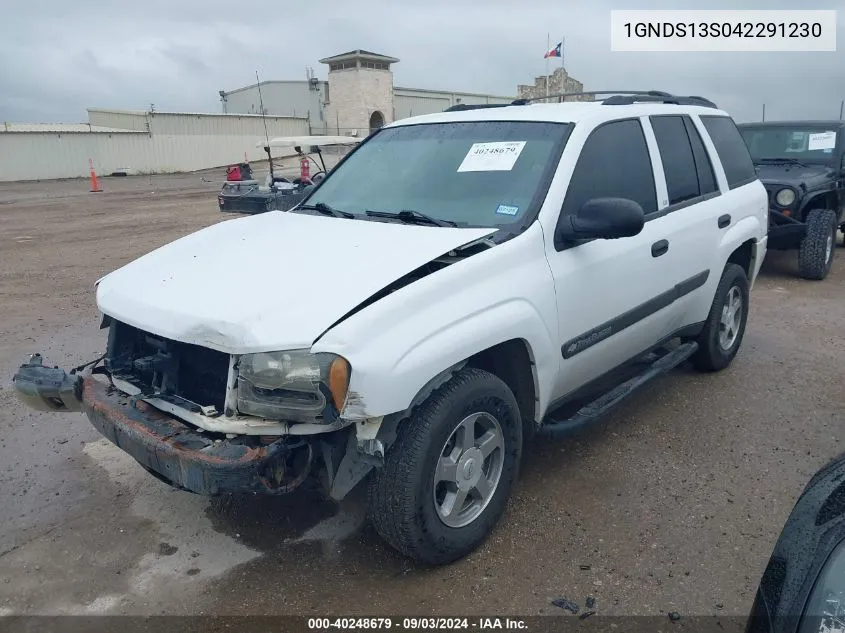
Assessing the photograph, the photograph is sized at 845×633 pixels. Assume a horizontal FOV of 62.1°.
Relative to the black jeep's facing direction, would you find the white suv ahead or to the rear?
ahead

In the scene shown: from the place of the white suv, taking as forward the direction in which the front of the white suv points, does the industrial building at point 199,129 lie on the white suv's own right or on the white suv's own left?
on the white suv's own right

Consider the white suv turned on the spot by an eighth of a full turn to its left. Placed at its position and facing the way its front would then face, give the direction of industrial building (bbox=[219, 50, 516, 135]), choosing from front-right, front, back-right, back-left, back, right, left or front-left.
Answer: back

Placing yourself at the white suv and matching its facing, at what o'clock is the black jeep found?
The black jeep is roughly at 6 o'clock from the white suv.

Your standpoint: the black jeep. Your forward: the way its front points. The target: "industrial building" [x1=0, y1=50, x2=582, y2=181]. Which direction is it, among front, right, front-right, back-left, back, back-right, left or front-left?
right

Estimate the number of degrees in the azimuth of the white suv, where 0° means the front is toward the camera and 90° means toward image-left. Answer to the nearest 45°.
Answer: approximately 45°

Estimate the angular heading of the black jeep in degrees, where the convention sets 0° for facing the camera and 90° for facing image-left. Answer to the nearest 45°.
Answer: approximately 45°

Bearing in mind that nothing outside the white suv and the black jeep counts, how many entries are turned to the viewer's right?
0
